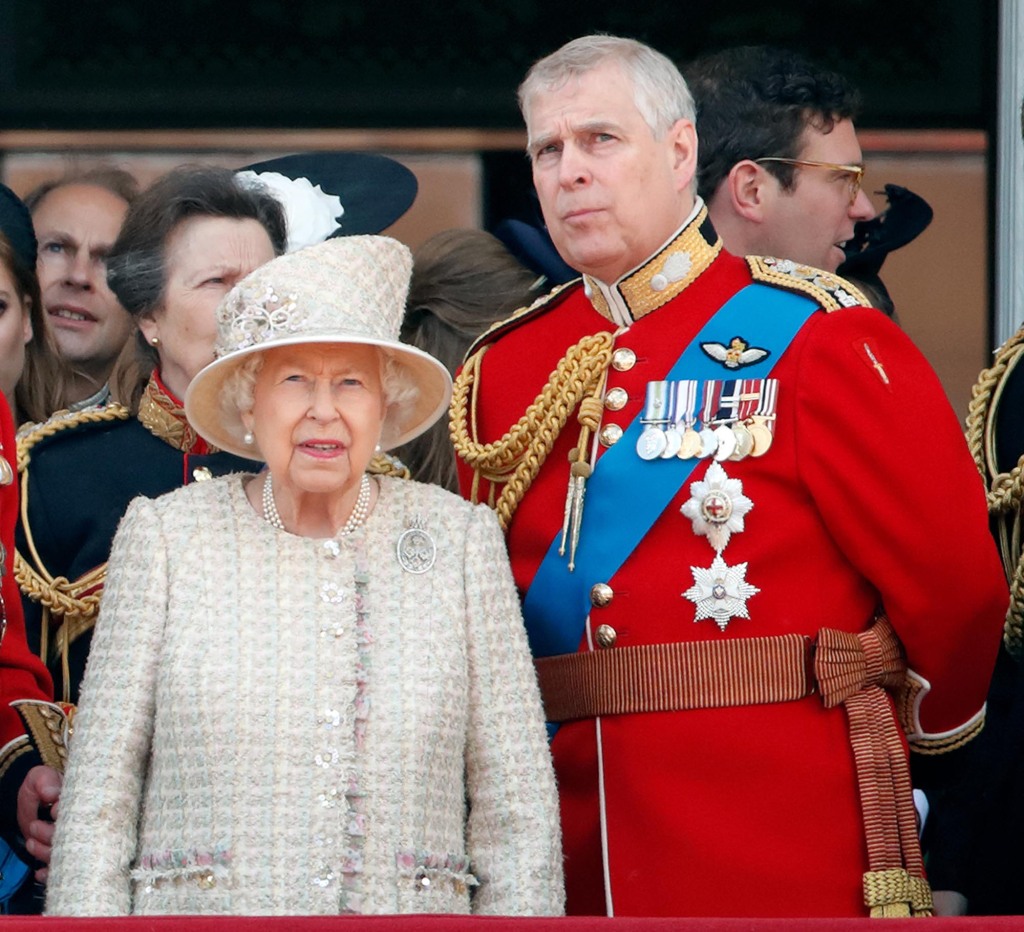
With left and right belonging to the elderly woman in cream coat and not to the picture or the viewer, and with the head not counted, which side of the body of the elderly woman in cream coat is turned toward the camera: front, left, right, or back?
front

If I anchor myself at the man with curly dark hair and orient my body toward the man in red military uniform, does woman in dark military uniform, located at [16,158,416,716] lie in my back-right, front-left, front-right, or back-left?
front-right

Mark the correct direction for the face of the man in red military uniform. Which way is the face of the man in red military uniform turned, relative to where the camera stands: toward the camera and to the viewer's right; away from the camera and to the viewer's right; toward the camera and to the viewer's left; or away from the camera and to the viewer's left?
toward the camera and to the viewer's left

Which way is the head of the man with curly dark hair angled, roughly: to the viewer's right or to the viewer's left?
to the viewer's right

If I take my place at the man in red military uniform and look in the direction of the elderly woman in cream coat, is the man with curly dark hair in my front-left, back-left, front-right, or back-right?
back-right

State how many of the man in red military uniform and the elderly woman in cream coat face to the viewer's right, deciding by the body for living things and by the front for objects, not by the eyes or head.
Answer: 0
